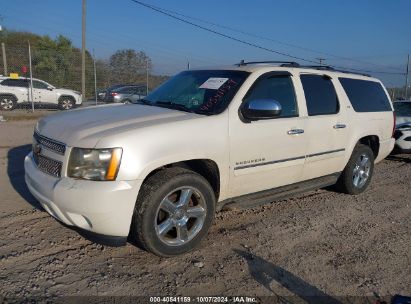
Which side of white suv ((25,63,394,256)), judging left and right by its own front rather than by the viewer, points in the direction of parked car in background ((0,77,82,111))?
right

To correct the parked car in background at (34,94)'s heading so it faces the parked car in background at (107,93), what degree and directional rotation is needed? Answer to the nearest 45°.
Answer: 0° — it already faces it

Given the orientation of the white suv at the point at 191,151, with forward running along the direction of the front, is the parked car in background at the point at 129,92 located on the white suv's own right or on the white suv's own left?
on the white suv's own right

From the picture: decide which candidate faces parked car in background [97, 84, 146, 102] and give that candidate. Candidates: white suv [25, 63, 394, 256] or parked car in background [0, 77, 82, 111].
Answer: parked car in background [0, 77, 82, 111]

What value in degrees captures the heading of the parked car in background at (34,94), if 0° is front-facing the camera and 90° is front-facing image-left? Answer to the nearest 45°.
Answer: approximately 270°

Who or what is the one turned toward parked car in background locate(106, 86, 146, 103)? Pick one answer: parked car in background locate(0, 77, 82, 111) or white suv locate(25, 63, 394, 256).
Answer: parked car in background locate(0, 77, 82, 111)

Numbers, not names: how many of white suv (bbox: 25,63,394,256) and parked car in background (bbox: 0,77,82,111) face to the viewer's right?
1

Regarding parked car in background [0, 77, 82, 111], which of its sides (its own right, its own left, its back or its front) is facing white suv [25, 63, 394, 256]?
right

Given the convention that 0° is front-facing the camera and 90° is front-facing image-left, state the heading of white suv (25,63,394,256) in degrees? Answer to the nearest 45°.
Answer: approximately 45°

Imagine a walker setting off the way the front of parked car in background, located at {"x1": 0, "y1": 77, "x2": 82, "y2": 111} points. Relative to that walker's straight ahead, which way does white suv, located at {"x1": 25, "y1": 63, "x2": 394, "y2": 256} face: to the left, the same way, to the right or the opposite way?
the opposite way
